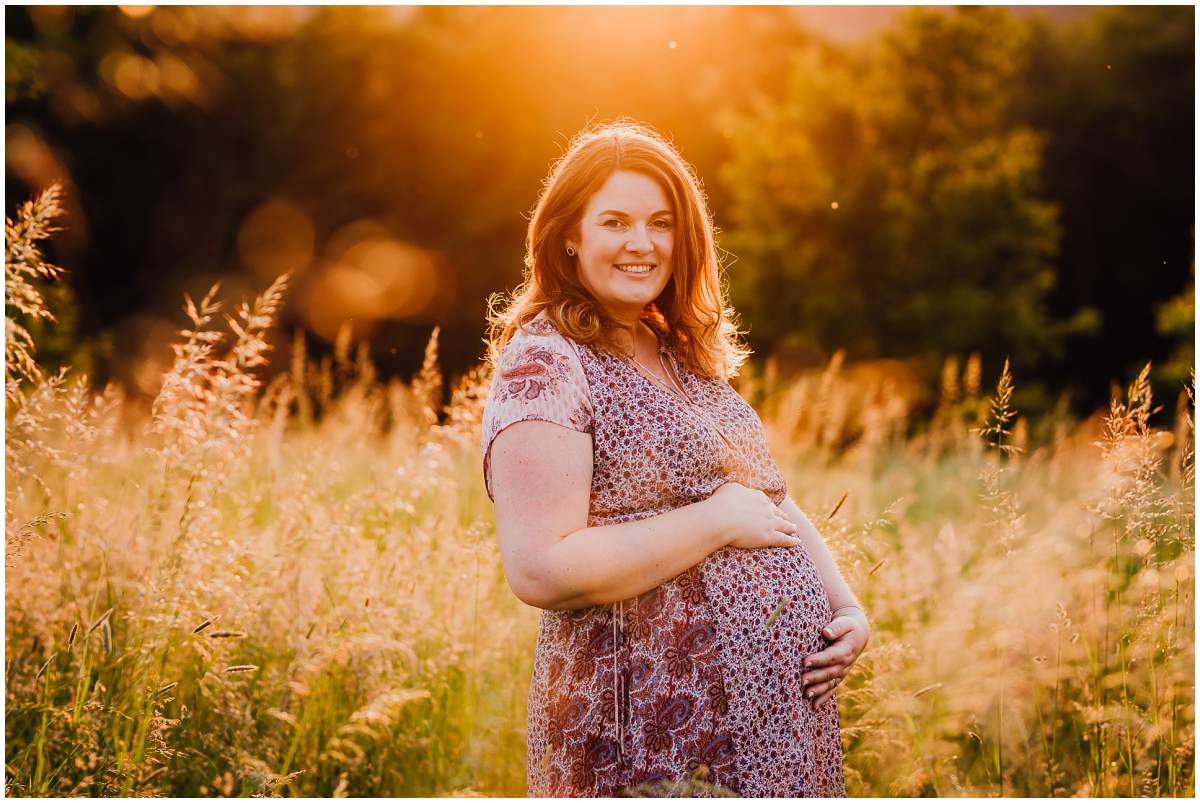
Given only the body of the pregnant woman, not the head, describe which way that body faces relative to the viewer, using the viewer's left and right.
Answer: facing the viewer and to the right of the viewer

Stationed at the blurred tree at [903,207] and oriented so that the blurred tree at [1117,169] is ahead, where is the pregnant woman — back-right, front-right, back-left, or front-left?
back-right

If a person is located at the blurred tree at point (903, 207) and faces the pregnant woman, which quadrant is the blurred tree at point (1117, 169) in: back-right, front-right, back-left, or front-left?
back-left
